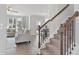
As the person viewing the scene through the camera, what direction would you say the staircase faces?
facing the viewer and to the left of the viewer
